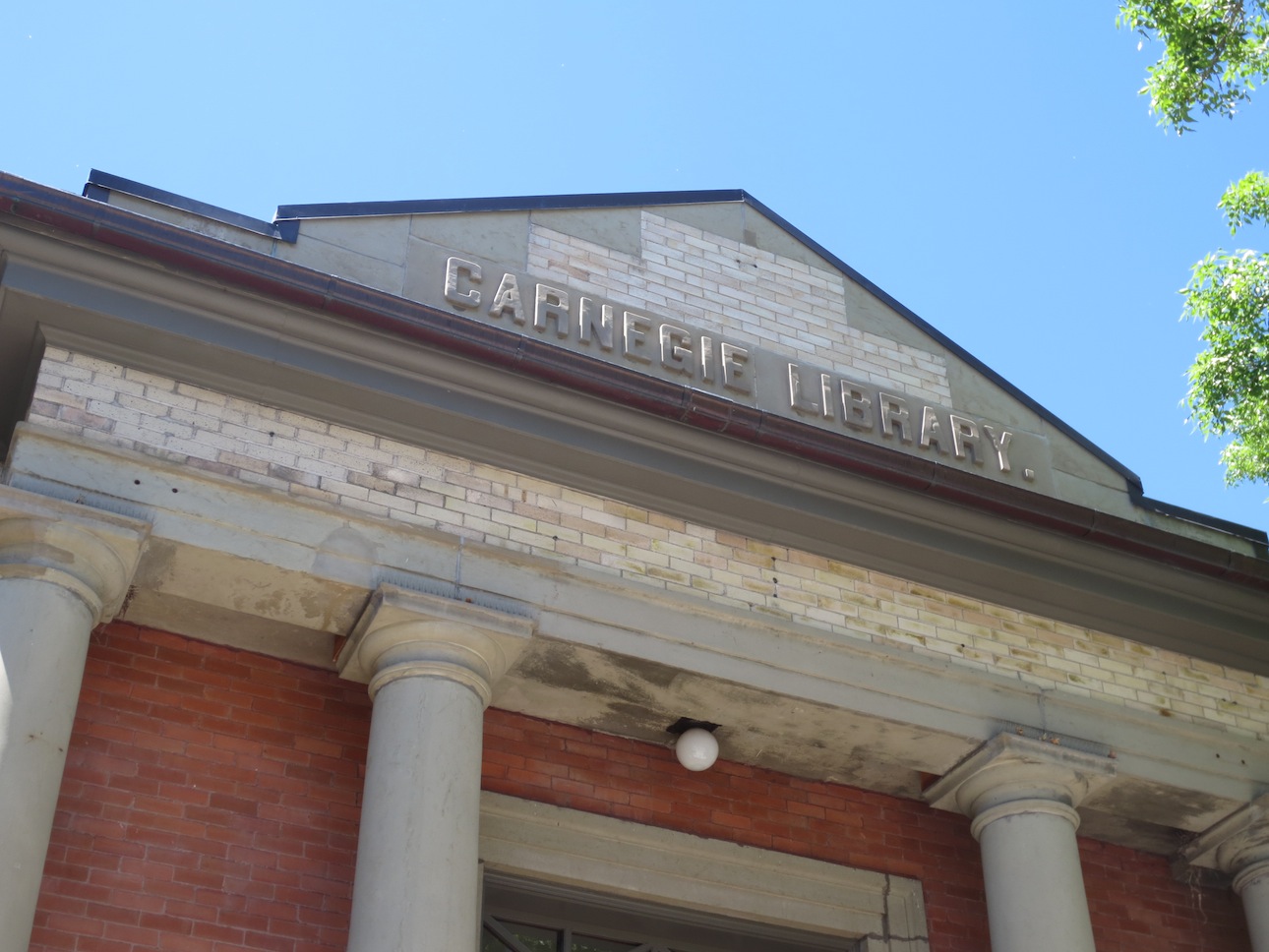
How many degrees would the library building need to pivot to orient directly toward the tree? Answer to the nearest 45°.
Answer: approximately 45° to its left
